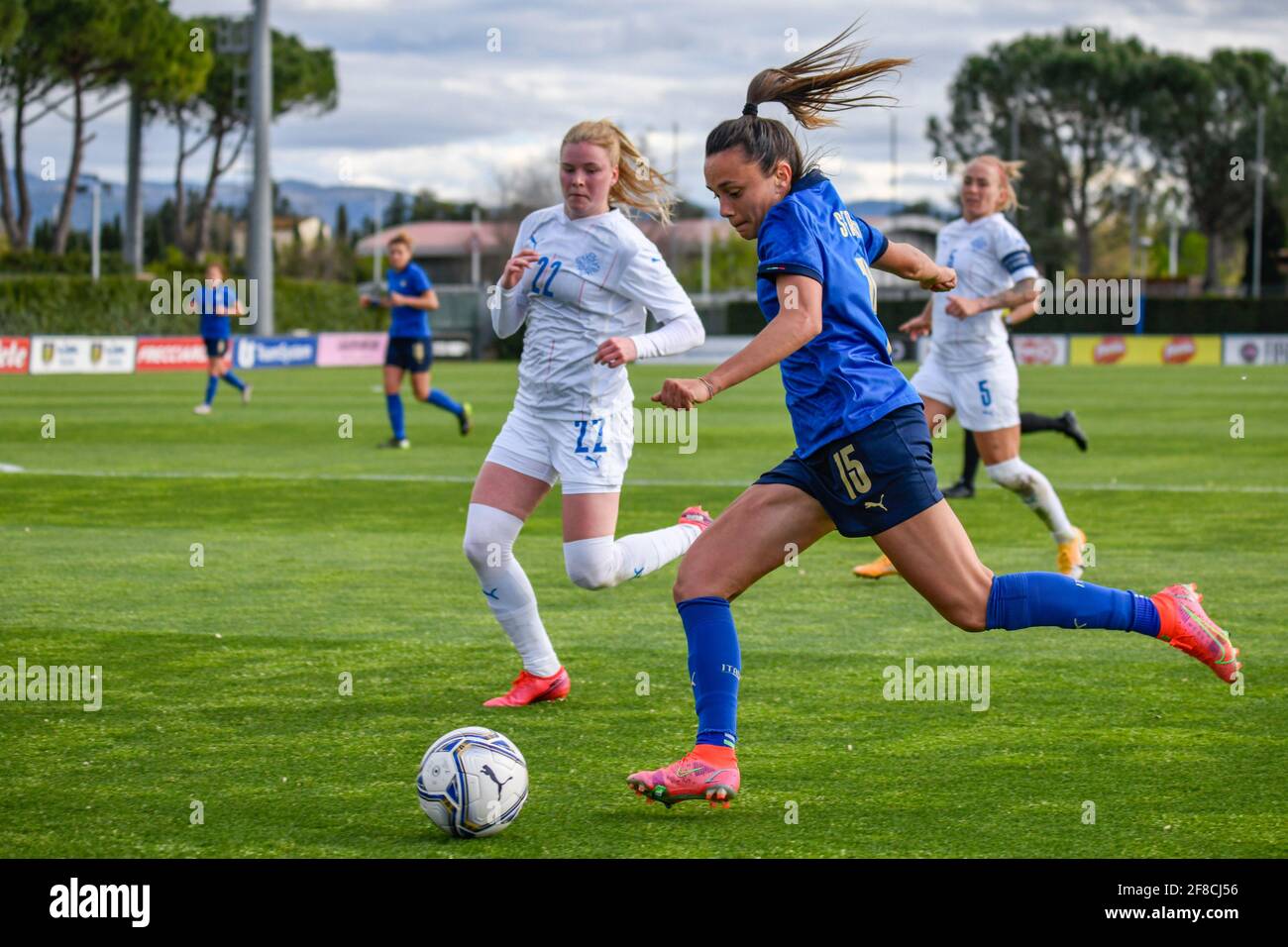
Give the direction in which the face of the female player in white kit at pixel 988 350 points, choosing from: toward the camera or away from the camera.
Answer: toward the camera

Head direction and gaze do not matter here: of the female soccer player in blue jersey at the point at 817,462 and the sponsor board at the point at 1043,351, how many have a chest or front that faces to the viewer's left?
1

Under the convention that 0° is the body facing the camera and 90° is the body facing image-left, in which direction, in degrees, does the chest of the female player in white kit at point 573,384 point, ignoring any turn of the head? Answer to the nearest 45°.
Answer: approximately 45°

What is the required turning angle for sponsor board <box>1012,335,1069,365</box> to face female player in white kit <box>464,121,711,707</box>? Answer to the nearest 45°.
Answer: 0° — it already faces them

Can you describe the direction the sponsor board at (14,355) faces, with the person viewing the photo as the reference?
facing the viewer

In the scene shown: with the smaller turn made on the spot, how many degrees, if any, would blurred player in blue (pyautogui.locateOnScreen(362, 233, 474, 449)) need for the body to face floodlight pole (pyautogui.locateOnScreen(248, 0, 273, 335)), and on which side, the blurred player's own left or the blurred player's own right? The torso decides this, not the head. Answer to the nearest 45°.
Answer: approximately 135° to the blurred player's own right

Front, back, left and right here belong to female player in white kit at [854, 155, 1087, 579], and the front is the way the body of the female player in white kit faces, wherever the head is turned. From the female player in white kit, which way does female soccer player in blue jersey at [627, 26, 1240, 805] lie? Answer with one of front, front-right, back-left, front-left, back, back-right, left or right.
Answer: front-left

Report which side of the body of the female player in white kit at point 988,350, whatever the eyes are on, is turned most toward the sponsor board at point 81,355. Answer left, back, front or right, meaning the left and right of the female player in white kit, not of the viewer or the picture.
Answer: right

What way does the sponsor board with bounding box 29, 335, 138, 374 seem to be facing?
toward the camera

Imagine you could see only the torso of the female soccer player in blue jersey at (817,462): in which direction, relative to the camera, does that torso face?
to the viewer's left

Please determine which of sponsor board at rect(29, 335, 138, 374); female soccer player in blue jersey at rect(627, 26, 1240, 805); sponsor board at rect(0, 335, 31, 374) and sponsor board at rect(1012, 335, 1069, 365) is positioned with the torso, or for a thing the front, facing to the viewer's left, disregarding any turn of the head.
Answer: the female soccer player in blue jersey

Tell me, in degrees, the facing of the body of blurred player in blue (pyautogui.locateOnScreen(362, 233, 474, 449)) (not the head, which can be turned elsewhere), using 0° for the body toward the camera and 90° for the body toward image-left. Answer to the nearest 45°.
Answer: approximately 45°

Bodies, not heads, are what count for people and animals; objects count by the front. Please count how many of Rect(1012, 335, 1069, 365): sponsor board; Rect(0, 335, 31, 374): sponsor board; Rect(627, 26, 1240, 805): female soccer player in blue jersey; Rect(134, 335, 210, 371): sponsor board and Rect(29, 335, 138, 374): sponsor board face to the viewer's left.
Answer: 1

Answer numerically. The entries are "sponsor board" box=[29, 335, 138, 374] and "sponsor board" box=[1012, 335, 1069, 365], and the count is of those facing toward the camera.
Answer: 2

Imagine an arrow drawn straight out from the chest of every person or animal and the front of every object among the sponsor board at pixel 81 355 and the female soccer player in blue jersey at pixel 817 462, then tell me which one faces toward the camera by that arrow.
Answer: the sponsor board

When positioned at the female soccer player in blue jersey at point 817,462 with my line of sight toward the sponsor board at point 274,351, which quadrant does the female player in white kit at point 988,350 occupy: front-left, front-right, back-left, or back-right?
front-right
